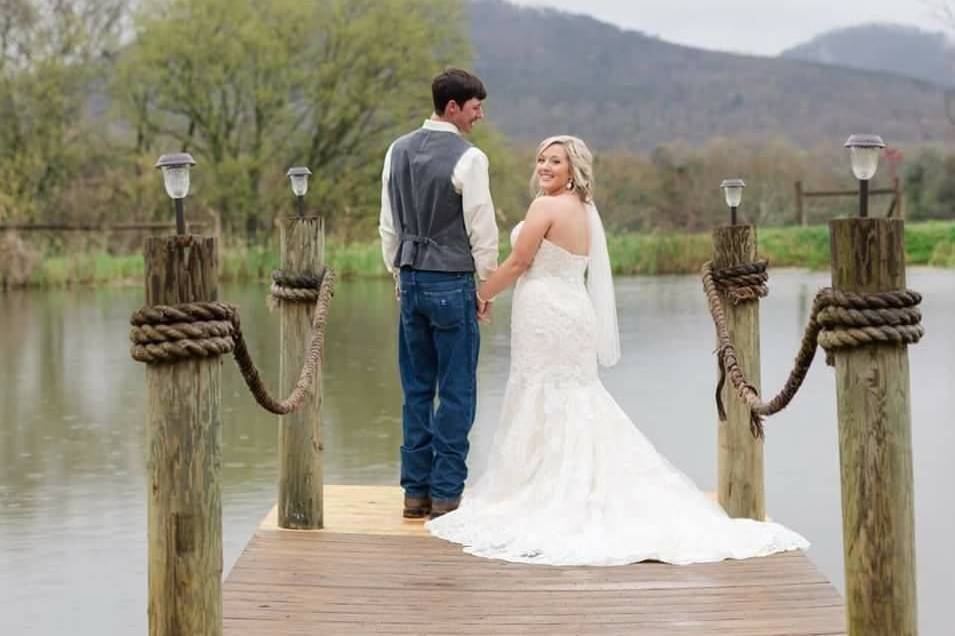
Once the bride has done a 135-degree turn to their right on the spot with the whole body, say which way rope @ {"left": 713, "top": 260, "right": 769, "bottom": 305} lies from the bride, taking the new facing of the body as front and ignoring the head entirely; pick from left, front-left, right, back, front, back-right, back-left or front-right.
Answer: front

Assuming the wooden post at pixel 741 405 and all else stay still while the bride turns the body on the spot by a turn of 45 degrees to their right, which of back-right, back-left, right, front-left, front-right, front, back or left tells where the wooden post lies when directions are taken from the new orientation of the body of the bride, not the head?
right

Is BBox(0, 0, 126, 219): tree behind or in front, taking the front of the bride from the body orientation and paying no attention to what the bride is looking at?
in front

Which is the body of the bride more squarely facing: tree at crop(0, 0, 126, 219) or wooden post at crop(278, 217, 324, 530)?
the tree

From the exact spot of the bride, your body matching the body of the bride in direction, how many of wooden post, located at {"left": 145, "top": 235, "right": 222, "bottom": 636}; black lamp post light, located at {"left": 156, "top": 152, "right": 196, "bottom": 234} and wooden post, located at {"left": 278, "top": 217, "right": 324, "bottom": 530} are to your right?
0

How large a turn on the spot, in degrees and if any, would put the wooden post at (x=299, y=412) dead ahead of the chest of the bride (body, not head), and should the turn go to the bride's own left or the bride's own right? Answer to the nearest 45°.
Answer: approximately 45° to the bride's own left

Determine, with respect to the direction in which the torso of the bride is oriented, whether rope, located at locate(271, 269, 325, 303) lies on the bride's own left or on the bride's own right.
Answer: on the bride's own left

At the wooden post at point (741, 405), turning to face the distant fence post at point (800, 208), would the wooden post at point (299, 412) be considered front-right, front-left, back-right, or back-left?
back-left

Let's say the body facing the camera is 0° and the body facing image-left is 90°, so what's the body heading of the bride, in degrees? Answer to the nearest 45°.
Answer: approximately 135°

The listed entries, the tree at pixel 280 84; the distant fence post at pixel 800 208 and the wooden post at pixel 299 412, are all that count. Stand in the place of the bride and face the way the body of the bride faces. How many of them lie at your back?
0

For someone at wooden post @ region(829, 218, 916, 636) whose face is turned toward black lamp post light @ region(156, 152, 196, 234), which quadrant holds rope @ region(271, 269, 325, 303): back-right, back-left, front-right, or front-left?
front-right
